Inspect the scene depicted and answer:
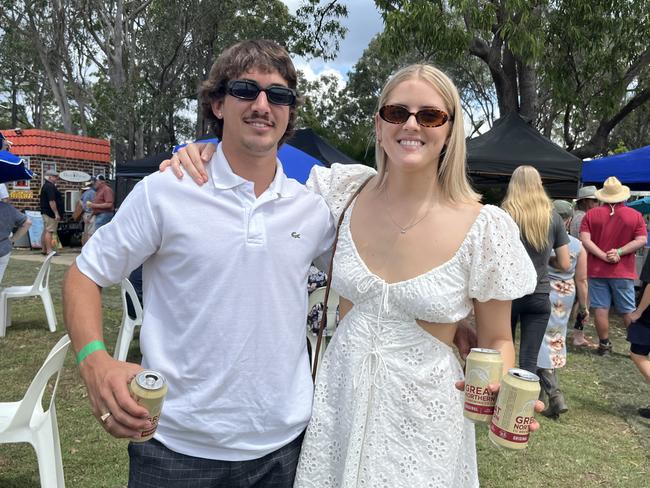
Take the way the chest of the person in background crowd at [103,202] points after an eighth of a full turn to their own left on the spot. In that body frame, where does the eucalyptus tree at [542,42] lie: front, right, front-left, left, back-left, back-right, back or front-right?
left

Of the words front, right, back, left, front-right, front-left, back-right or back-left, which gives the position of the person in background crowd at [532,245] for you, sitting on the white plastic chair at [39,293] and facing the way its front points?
back-left
